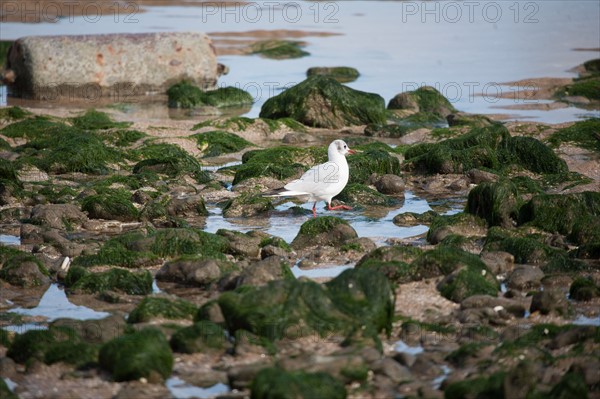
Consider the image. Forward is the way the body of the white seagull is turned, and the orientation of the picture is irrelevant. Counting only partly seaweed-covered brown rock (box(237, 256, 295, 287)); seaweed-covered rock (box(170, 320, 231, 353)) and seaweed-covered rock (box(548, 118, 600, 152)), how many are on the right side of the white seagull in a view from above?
2

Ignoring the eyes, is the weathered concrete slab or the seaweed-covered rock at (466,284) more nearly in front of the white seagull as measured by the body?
the seaweed-covered rock

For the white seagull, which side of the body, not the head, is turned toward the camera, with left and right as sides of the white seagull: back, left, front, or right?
right

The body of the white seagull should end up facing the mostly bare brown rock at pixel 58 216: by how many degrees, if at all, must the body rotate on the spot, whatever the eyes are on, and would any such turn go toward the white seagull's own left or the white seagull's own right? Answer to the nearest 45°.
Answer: approximately 180°

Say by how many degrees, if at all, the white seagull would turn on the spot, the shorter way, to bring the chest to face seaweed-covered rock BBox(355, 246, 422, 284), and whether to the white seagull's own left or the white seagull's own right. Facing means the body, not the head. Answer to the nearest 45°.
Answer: approximately 90° to the white seagull's own right

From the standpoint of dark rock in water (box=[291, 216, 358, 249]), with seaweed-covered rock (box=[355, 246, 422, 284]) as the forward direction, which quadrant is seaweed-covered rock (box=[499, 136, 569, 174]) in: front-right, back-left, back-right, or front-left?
back-left
